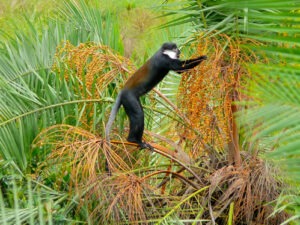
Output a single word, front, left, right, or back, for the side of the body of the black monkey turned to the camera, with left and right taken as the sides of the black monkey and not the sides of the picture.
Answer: right
